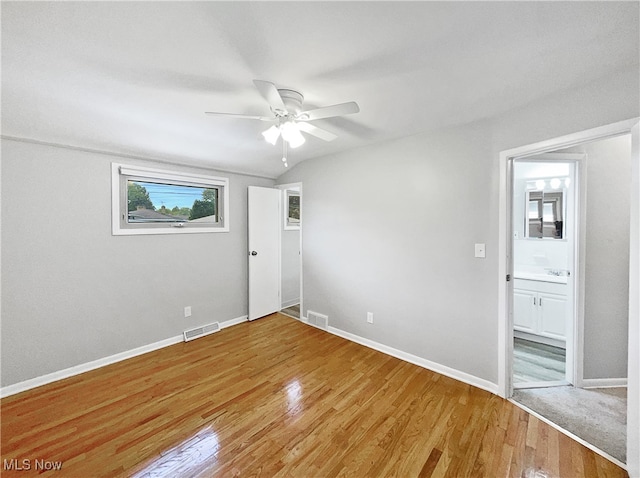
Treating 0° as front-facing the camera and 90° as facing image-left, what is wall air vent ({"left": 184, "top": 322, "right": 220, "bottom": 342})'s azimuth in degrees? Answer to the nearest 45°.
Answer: approximately 315°

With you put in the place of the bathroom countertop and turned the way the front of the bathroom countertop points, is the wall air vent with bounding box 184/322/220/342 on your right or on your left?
on your right

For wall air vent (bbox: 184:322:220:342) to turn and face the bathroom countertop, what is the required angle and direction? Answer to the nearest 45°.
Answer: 0° — it already faces it

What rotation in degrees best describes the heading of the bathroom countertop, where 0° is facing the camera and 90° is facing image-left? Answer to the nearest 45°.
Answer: approximately 0°

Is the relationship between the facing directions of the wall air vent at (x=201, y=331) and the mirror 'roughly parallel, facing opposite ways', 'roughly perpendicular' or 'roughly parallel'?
roughly perpendicular

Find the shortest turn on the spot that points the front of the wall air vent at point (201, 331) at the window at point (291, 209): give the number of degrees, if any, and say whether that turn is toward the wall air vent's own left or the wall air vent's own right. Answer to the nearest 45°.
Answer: approximately 90° to the wall air vent's own left

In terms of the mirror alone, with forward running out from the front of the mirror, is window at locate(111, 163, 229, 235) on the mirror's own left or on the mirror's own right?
on the mirror's own right

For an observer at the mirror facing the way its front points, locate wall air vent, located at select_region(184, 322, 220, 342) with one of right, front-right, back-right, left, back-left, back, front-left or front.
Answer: front-right

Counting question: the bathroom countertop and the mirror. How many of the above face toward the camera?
2

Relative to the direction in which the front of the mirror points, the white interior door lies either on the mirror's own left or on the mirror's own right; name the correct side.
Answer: on the mirror's own right
